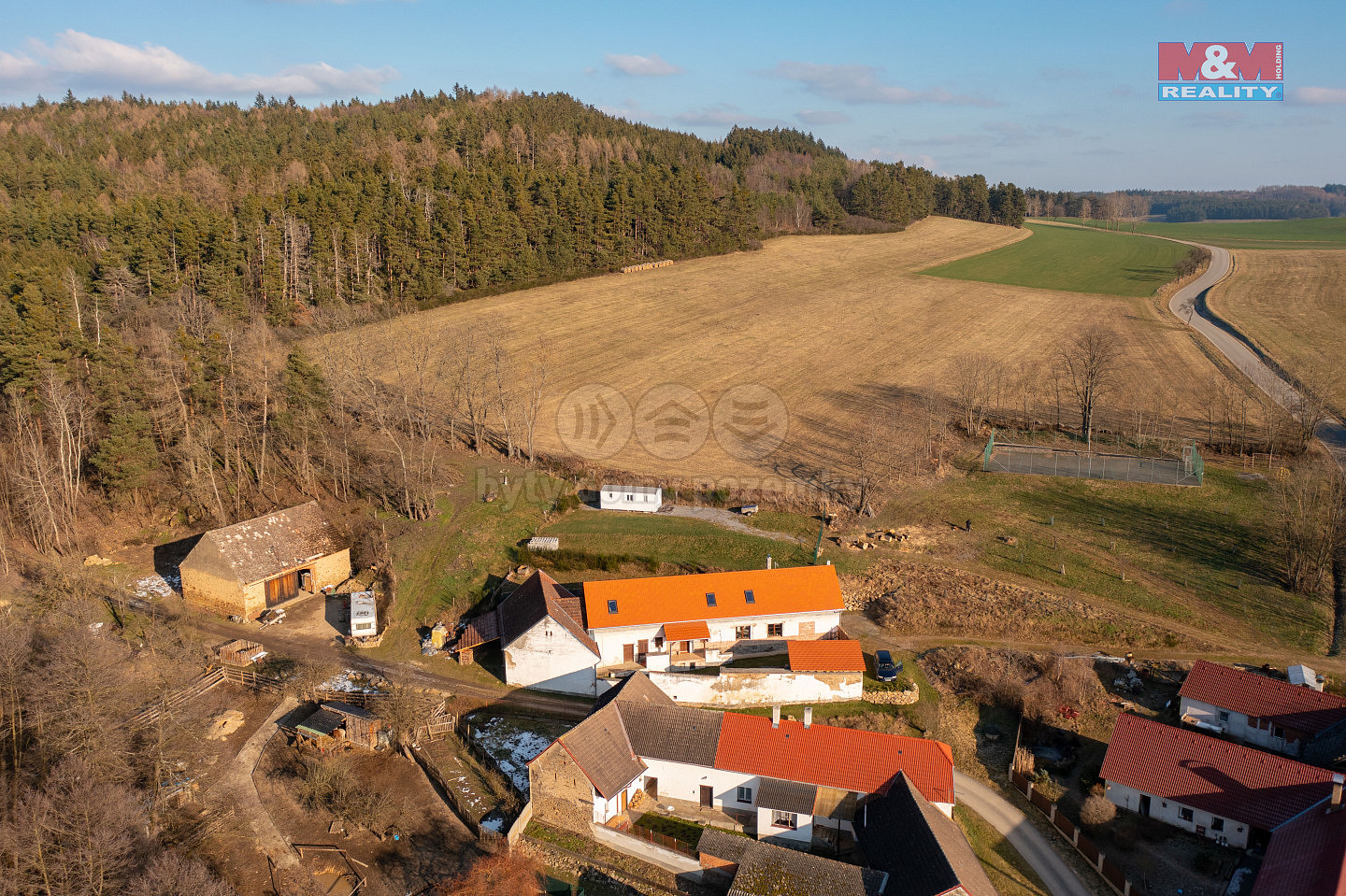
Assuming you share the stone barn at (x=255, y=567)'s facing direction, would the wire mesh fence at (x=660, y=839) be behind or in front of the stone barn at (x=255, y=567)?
in front

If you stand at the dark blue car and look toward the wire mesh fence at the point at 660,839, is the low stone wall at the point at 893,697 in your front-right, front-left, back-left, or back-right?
front-left

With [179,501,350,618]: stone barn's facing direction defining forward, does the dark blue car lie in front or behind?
in front

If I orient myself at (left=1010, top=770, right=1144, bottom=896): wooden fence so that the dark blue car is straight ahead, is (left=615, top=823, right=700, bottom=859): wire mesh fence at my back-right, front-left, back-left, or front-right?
front-left

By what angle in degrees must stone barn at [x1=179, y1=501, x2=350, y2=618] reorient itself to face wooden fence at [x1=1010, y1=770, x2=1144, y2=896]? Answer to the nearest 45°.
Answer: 0° — it already faces it

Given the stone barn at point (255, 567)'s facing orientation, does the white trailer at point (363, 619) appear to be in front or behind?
in front

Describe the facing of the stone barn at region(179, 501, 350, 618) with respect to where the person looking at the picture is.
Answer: facing the viewer and to the right of the viewer
